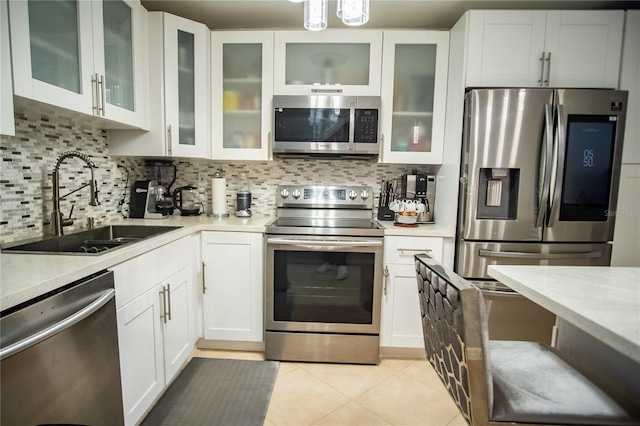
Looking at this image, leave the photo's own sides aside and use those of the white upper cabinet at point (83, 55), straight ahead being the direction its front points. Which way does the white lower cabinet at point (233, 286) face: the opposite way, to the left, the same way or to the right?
to the right

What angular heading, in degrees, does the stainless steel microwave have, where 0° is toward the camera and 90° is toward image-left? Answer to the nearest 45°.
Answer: approximately 0°

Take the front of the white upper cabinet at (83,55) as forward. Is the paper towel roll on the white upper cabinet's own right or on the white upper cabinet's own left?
on the white upper cabinet's own left

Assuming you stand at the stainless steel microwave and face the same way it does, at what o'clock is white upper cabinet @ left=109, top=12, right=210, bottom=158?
The white upper cabinet is roughly at 3 o'clock from the stainless steel microwave.

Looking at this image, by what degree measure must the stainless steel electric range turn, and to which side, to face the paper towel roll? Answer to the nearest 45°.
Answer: approximately 135° to its right
